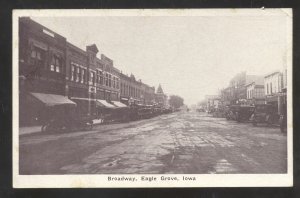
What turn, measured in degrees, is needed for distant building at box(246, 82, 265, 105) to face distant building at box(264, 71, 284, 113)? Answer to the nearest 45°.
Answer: approximately 45° to its left

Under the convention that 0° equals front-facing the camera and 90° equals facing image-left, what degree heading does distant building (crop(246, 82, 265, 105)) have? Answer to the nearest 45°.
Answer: approximately 45°
